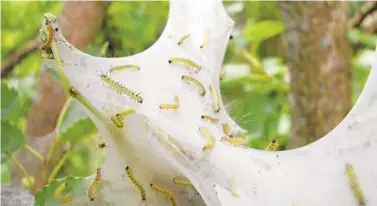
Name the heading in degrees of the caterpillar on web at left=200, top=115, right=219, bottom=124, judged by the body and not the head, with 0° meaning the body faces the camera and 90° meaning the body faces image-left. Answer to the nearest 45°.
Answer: approximately 90°
